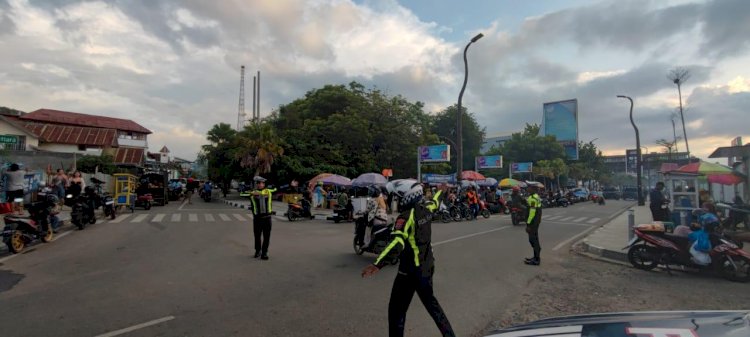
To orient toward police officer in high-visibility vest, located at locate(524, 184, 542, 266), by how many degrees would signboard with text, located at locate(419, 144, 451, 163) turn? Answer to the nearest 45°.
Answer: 0° — it already faces them

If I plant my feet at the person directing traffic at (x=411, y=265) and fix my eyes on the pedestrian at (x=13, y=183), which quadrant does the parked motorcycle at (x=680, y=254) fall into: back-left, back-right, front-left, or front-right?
back-right

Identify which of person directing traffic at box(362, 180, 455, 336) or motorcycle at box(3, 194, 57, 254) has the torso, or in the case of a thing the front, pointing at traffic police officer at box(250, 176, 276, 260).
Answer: the person directing traffic

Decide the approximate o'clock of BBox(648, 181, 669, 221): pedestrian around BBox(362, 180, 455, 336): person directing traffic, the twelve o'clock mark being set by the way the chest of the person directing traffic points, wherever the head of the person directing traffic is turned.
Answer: The pedestrian is roughly at 3 o'clock from the person directing traffic.

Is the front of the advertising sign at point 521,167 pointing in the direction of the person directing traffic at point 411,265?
yes

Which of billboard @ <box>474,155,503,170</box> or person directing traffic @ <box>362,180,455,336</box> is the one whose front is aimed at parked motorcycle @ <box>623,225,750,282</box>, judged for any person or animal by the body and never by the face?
the billboard
